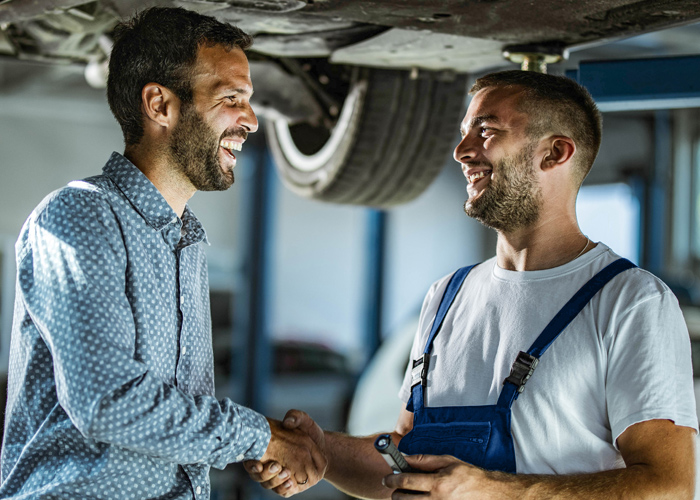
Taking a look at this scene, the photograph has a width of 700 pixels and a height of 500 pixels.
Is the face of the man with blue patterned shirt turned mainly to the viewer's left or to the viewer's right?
to the viewer's right

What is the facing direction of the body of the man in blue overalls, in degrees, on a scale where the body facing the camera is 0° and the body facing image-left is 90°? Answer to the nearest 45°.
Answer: approximately 45°

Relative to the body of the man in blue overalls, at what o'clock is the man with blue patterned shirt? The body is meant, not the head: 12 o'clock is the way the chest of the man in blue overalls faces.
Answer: The man with blue patterned shirt is roughly at 1 o'clock from the man in blue overalls.

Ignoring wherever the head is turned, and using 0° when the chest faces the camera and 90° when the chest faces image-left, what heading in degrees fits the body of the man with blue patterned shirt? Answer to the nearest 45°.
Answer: approximately 270°

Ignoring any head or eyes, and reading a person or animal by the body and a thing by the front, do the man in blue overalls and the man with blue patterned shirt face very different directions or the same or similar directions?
very different directions

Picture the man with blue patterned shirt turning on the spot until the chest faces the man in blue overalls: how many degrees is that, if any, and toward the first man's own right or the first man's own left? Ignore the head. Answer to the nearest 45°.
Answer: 0° — they already face them

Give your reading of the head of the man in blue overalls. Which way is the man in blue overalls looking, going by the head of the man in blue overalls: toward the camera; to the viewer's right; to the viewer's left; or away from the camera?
to the viewer's left
